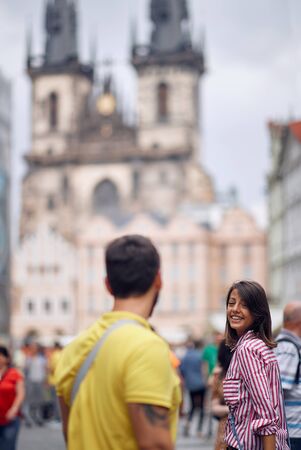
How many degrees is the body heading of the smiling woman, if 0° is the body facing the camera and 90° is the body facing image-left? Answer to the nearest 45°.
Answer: approximately 90°

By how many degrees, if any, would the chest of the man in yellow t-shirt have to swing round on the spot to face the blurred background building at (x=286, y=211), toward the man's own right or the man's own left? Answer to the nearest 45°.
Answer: approximately 45° to the man's own left

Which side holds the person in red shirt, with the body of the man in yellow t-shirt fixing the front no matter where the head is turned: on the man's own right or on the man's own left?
on the man's own left

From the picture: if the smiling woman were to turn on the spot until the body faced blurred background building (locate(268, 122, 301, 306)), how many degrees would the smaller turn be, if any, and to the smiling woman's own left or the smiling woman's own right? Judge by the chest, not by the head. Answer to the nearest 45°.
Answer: approximately 90° to the smiling woman's own right

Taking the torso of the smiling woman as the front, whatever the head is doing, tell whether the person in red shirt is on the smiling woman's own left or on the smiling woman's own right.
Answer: on the smiling woman's own right

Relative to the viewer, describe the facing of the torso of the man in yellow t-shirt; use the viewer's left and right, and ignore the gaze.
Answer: facing away from the viewer and to the right of the viewer

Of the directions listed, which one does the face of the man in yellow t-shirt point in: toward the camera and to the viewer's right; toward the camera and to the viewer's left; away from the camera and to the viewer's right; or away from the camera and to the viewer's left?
away from the camera and to the viewer's right

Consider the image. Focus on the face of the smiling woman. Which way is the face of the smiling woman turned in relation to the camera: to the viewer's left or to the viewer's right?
to the viewer's left

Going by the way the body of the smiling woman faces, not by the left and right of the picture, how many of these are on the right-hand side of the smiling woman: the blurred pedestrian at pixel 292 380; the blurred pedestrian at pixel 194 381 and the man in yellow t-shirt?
2

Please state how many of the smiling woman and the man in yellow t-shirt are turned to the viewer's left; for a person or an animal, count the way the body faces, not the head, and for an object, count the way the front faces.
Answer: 1

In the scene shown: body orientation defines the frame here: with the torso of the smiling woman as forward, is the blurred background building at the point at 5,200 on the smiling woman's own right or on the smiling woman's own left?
on the smiling woman's own right
